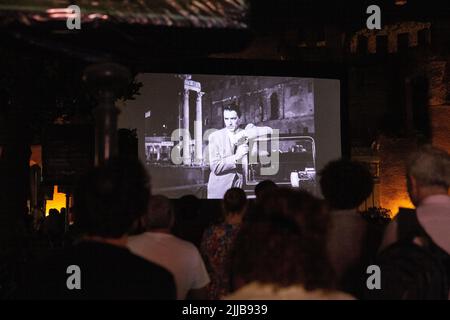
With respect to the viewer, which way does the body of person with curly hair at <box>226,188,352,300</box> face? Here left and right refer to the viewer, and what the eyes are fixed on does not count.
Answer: facing away from the viewer

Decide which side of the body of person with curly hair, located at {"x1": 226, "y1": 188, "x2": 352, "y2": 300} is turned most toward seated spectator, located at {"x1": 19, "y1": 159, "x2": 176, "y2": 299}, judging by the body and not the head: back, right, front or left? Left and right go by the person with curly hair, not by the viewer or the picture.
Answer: left

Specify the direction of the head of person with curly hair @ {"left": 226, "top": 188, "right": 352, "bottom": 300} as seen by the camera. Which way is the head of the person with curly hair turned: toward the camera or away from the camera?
away from the camera

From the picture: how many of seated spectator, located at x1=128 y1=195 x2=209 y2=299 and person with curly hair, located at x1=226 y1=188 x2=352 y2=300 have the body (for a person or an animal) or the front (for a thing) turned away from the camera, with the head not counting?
2

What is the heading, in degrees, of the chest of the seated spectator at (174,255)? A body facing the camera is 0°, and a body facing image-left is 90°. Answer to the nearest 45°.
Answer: approximately 180°

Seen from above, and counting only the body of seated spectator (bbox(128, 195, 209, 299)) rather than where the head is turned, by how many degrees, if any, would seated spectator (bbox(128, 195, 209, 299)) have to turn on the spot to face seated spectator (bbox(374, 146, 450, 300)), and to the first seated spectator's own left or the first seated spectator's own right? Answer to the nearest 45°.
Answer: approximately 135° to the first seated spectator's own right

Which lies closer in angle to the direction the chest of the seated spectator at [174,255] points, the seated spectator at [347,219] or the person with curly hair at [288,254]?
the seated spectator

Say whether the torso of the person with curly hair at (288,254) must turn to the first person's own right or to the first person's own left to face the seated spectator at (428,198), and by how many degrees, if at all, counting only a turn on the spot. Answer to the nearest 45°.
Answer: approximately 45° to the first person's own right

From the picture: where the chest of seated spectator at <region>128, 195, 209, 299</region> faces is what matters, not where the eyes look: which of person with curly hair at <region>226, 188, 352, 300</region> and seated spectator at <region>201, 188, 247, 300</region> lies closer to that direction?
the seated spectator

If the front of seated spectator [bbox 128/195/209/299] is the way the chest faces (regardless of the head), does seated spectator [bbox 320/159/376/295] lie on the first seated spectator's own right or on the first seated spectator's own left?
on the first seated spectator's own right

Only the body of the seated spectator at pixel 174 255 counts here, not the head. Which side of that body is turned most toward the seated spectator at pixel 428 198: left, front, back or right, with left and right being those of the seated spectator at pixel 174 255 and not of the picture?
right
